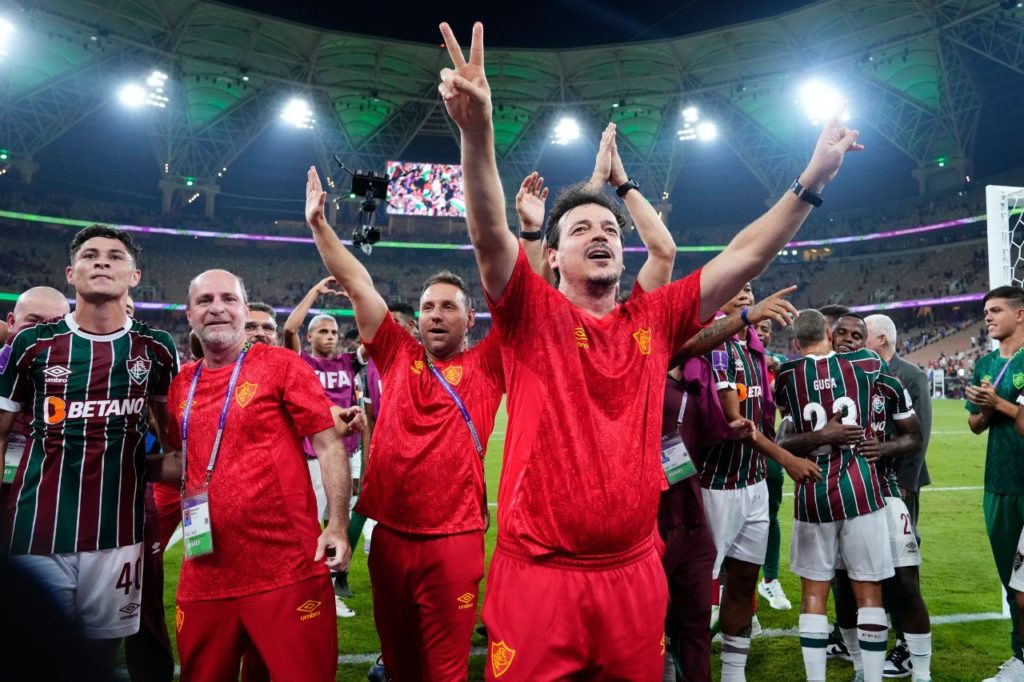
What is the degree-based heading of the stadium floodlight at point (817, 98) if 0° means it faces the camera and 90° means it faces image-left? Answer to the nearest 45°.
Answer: approximately 0°

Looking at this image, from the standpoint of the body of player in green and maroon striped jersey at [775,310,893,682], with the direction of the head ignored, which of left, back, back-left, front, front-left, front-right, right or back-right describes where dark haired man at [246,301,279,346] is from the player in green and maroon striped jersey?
left

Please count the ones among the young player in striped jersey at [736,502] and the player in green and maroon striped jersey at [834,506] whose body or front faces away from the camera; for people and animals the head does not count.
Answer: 1

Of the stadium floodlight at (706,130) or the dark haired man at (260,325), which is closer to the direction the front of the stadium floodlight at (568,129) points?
the dark haired man

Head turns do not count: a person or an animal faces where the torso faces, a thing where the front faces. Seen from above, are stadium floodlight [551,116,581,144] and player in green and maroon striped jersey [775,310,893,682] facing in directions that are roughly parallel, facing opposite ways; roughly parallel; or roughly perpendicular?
roughly parallel, facing opposite ways

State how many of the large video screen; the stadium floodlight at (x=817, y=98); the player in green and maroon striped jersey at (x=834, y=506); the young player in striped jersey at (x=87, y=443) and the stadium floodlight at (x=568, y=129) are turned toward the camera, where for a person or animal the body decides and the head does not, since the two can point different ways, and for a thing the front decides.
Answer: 4

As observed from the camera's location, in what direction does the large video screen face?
facing the viewer

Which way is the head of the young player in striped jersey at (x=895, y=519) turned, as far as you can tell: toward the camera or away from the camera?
toward the camera

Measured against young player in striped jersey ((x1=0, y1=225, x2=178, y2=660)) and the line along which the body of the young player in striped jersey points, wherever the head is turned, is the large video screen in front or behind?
behind

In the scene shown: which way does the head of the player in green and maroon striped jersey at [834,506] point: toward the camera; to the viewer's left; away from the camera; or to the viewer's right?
away from the camera

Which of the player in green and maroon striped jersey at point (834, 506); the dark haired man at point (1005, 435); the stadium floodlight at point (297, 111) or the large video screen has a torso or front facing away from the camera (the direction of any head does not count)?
the player in green and maroon striped jersey

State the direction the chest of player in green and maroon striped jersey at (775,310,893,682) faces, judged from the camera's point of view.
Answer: away from the camera

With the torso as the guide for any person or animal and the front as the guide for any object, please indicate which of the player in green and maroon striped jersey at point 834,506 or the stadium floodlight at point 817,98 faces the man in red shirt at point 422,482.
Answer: the stadium floodlight

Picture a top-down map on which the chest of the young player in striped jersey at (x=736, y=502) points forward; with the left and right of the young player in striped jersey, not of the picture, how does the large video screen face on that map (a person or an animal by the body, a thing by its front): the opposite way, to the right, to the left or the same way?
the same way

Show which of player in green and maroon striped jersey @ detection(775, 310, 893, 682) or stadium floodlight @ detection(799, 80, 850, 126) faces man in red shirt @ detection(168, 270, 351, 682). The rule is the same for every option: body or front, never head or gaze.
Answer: the stadium floodlight

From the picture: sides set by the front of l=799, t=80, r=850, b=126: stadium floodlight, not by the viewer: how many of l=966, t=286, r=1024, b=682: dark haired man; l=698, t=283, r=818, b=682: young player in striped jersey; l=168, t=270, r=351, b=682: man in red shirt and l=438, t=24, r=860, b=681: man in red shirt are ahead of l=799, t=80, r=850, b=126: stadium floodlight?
4

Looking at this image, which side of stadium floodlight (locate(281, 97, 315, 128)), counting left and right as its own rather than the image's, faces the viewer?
front

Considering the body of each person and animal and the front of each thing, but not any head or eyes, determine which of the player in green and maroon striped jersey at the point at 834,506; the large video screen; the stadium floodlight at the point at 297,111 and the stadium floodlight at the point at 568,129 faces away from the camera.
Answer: the player in green and maroon striped jersey

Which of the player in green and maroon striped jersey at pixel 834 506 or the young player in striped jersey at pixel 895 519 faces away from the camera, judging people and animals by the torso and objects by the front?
the player in green and maroon striped jersey

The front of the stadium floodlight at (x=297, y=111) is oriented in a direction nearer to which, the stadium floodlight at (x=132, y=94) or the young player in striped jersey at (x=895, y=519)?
the young player in striped jersey
